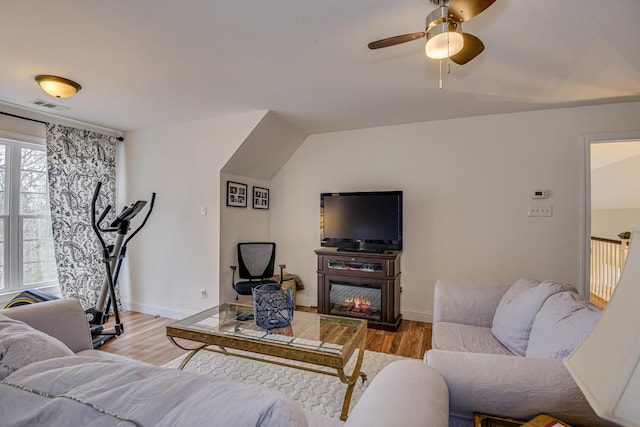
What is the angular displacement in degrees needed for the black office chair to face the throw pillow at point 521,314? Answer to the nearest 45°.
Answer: approximately 45° to its left

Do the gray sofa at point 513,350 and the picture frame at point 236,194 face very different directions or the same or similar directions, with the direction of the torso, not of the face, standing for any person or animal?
very different directions

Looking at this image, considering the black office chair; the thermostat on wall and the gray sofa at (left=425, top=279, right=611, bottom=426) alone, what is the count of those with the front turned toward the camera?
2

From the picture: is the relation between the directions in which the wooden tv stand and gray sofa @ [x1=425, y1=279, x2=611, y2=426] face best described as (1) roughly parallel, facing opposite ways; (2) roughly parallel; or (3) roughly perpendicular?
roughly perpendicular

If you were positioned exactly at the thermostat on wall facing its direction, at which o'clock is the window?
The window is roughly at 2 o'clock from the thermostat on wall.

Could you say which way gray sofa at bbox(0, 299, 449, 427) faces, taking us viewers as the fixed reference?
facing away from the viewer and to the right of the viewer

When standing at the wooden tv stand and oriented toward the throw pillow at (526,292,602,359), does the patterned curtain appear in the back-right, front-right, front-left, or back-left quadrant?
back-right

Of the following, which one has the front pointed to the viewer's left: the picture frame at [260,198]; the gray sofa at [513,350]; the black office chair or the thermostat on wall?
the gray sofa

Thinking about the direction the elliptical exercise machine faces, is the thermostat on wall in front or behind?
in front

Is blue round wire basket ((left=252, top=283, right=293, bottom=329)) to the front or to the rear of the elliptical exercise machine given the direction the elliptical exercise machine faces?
to the front

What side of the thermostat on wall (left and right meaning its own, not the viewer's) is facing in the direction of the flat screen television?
right

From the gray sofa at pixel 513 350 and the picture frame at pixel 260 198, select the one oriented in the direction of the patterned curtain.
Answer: the gray sofa
